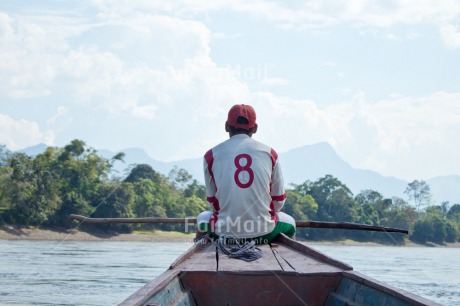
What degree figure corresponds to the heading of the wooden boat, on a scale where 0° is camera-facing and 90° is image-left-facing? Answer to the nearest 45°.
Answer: approximately 180°

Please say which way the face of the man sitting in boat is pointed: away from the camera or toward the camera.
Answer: away from the camera

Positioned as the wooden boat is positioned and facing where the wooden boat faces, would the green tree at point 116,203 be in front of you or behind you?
in front

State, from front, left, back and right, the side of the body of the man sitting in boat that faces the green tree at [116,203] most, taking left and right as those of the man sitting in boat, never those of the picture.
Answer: front

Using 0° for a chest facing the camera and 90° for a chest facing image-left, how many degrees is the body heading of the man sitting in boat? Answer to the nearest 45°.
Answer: approximately 180°
